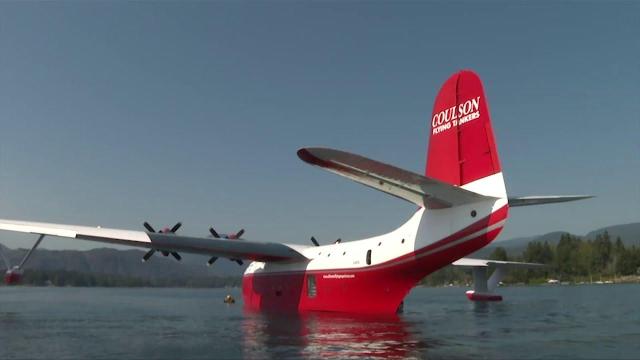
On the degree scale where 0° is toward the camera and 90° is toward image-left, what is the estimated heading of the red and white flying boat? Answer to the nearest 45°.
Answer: approximately 135°
